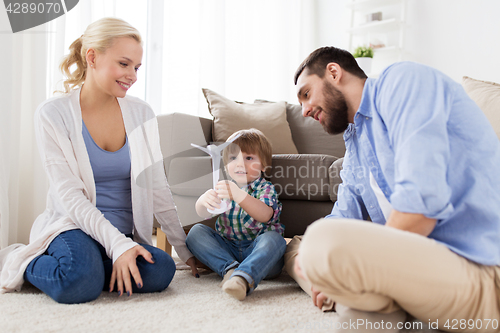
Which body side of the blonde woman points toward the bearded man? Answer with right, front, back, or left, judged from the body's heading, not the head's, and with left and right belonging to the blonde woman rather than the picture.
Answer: front

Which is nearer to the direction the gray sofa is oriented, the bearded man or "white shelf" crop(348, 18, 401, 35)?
the bearded man

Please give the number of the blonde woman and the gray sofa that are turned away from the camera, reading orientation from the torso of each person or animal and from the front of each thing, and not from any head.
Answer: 0

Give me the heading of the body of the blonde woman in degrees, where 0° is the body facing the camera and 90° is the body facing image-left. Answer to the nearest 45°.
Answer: approximately 315°

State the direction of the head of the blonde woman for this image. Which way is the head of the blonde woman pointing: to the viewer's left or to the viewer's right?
to the viewer's right

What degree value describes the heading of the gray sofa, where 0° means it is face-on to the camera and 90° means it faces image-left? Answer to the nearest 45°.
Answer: approximately 0°

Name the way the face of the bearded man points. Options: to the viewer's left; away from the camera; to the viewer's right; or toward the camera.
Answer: to the viewer's left

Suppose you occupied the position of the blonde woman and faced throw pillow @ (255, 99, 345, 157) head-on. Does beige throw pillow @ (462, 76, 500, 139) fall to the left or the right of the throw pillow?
right

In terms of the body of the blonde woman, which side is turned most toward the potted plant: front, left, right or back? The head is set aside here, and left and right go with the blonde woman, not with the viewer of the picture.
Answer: left
